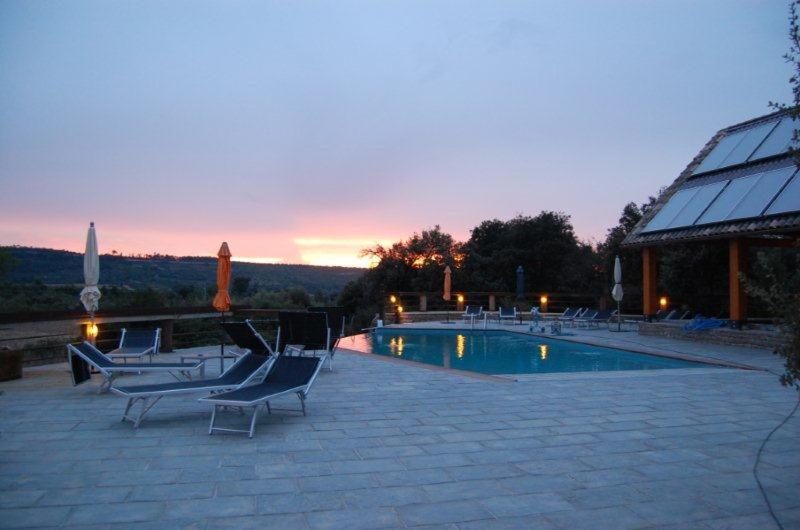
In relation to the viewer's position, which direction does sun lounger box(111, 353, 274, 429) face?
facing the viewer and to the left of the viewer

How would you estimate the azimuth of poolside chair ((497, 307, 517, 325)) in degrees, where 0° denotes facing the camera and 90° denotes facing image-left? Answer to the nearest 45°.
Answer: approximately 0°

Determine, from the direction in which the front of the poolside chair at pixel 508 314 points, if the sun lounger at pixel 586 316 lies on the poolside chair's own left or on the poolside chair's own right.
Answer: on the poolside chair's own left

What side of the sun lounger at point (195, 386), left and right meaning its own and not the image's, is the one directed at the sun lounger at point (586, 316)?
back

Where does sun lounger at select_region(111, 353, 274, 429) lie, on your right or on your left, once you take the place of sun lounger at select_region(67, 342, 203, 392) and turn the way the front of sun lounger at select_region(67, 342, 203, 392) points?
on your right

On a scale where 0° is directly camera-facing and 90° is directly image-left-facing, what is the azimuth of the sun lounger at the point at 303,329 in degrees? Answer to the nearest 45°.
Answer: approximately 45°

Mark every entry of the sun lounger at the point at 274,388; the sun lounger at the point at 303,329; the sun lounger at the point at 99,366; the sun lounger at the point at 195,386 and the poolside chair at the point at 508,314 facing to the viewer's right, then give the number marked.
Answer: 1

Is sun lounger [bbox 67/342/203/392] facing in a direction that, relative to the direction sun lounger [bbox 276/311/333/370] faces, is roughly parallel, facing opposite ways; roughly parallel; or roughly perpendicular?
roughly perpendicular

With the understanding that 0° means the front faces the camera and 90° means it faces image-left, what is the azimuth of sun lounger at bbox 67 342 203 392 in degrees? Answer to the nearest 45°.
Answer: approximately 270°

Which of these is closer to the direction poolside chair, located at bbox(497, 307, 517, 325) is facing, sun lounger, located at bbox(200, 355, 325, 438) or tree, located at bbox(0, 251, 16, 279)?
the sun lounger

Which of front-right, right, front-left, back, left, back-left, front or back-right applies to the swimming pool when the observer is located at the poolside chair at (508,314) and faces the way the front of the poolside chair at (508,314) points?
front

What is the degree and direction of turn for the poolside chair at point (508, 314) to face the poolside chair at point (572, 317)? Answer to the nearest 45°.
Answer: approximately 90° to its left

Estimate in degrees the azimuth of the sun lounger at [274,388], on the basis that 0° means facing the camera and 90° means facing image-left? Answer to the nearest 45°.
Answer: approximately 45°
